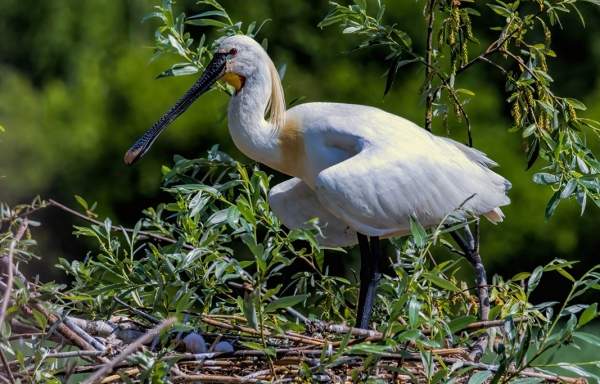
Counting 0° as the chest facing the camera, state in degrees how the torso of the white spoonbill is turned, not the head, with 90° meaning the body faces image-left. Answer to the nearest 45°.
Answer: approximately 90°
